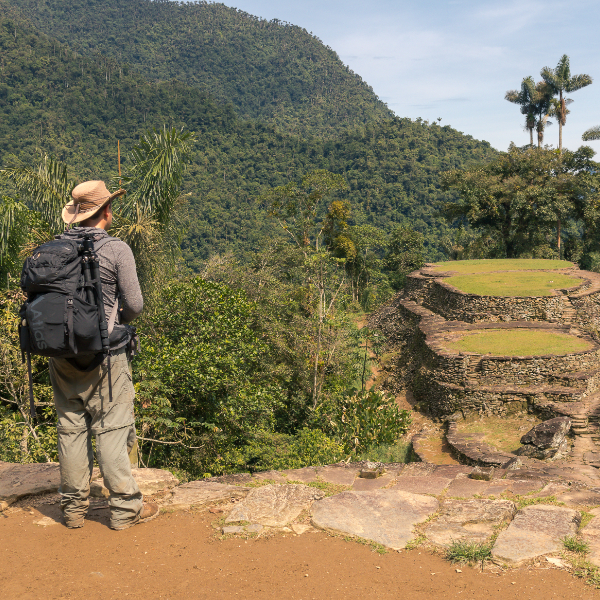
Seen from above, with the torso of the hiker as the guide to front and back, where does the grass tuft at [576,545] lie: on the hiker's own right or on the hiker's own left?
on the hiker's own right

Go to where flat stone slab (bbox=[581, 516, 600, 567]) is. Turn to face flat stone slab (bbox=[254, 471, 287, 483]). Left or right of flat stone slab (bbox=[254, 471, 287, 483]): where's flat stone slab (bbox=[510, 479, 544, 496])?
right

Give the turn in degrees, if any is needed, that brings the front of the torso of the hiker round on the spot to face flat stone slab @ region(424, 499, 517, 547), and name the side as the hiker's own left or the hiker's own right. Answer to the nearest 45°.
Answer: approximately 45° to the hiker's own right

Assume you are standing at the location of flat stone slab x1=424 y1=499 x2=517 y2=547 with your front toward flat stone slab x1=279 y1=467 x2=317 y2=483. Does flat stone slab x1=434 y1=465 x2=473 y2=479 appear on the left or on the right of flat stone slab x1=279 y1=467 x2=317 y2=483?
right

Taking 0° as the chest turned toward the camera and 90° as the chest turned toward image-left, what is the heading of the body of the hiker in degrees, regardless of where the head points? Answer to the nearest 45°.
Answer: approximately 225°

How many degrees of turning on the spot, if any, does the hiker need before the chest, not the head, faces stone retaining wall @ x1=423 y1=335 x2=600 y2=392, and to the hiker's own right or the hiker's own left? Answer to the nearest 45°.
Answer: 0° — they already face it
